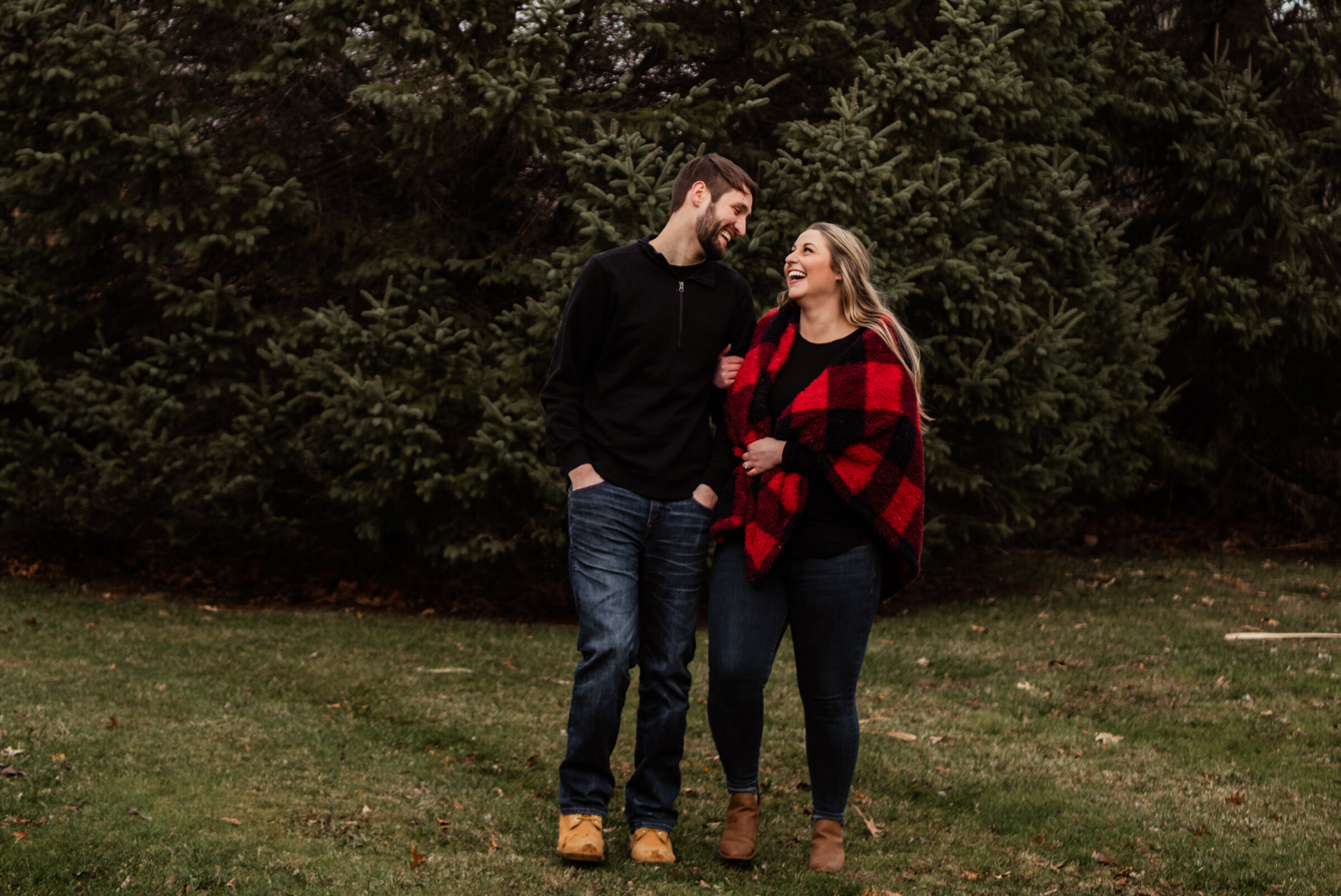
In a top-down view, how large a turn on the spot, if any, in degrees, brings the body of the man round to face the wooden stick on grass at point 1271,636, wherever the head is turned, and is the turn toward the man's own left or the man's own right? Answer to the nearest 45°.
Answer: approximately 135° to the man's own left

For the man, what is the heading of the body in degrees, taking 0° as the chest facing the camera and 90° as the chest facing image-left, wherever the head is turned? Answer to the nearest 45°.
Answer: approximately 0°
